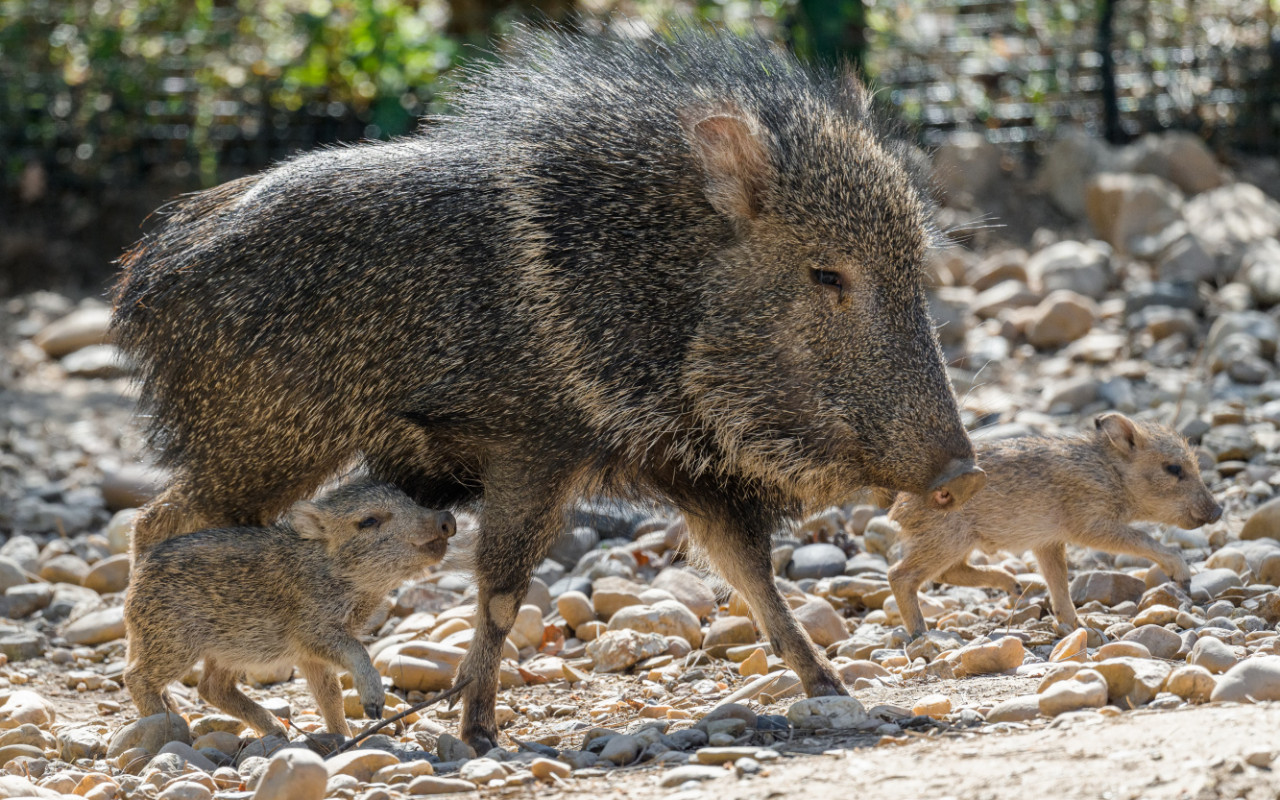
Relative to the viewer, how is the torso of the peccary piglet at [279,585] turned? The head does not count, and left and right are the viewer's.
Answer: facing to the right of the viewer

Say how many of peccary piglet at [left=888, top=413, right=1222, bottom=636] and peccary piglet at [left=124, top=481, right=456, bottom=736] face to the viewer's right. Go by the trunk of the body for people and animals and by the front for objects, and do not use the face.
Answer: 2

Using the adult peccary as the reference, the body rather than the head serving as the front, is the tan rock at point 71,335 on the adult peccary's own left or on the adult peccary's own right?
on the adult peccary's own left

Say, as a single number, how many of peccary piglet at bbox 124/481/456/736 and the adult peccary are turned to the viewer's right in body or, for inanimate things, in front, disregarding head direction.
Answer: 2

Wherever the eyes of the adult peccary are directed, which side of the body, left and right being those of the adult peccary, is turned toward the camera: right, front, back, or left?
right

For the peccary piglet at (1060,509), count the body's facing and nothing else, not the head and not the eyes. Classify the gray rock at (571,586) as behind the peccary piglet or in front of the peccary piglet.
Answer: behind

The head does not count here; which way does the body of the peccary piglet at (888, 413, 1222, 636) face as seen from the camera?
to the viewer's right

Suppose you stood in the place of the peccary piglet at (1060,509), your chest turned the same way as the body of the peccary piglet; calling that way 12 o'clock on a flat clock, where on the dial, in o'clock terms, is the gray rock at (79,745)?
The gray rock is roughly at 5 o'clock from the peccary piglet.
